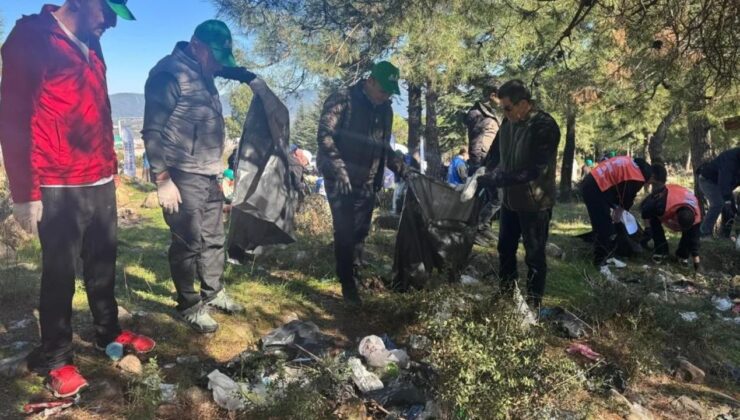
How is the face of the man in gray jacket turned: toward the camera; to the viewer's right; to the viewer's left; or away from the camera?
to the viewer's right

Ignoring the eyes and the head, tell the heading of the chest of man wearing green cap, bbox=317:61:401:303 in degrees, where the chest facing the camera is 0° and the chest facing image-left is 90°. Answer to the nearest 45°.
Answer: approximately 315°

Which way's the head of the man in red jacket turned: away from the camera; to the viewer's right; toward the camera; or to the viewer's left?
to the viewer's right

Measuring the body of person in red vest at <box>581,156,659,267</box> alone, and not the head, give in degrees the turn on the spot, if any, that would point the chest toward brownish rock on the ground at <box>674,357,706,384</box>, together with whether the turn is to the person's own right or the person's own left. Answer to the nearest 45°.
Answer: approximately 90° to the person's own right

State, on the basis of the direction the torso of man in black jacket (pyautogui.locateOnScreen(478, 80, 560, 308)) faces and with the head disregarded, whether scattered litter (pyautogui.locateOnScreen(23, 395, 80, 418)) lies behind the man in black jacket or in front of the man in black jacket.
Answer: in front

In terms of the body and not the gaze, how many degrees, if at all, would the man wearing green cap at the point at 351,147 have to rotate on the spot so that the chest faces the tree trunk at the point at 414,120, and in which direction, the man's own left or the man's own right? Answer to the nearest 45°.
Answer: approximately 135° to the man's own left

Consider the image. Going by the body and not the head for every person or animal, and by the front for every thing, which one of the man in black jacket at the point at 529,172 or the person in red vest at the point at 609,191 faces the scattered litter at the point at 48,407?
the man in black jacket

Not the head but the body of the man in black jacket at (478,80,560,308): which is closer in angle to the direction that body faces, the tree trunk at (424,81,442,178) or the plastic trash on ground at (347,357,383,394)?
the plastic trash on ground

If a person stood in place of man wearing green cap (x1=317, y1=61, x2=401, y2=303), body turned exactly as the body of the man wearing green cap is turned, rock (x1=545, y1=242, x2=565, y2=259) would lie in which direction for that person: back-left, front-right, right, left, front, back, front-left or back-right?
left

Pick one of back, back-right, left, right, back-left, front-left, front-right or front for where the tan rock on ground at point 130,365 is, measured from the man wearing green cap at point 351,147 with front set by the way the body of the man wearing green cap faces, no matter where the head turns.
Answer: right

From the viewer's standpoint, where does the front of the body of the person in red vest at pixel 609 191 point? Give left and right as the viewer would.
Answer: facing to the right of the viewer

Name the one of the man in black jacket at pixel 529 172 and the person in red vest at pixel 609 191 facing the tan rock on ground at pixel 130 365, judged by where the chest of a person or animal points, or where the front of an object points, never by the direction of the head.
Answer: the man in black jacket

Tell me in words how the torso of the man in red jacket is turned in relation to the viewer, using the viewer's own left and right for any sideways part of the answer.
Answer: facing the viewer and to the right of the viewer
